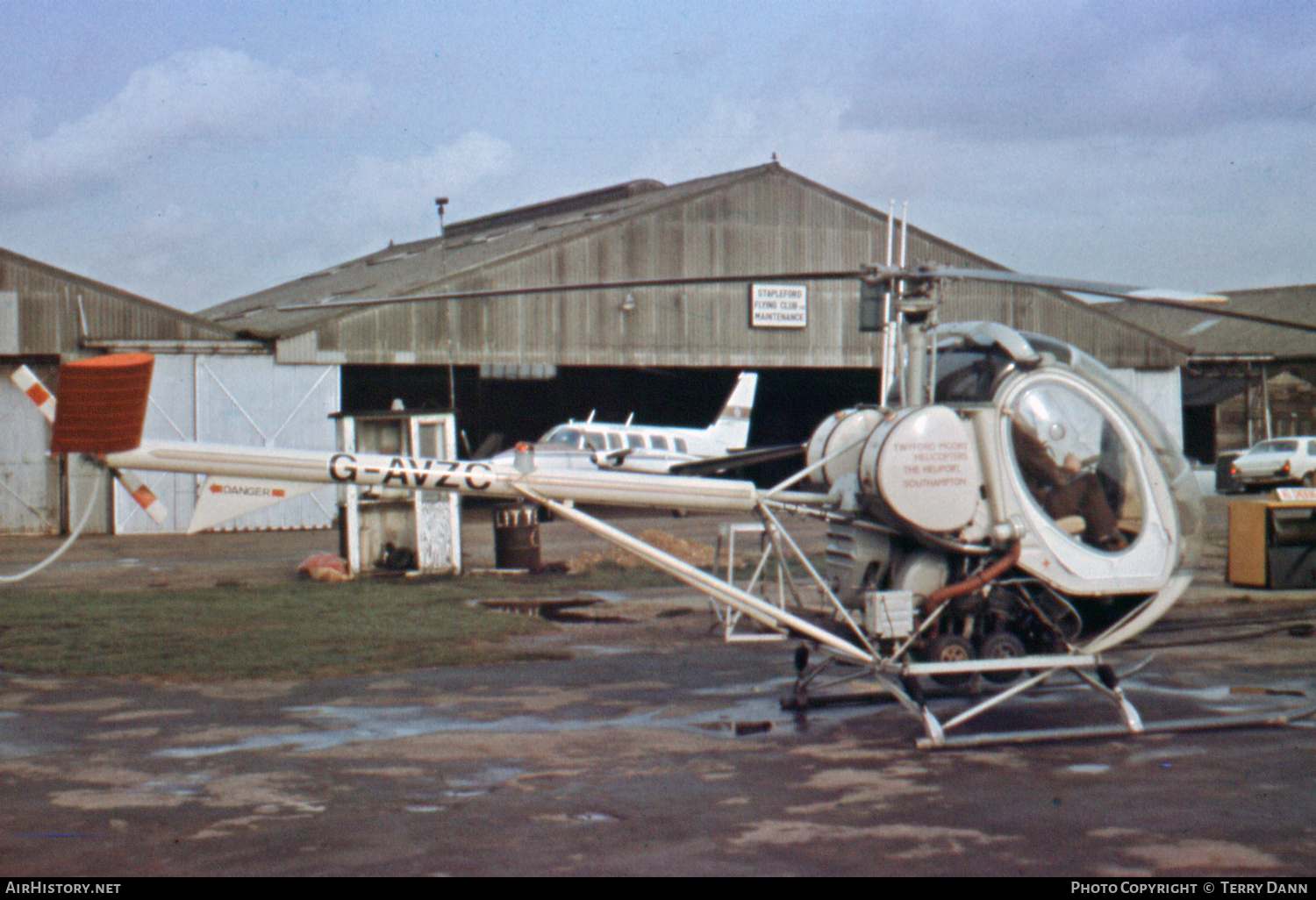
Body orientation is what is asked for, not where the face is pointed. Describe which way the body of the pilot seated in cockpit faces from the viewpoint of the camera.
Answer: to the viewer's right

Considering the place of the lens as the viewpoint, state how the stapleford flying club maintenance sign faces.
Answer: facing the viewer

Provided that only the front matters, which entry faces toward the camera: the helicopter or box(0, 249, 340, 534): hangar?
the hangar

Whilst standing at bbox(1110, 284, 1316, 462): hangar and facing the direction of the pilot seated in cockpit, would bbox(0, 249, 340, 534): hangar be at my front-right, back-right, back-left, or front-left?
front-right

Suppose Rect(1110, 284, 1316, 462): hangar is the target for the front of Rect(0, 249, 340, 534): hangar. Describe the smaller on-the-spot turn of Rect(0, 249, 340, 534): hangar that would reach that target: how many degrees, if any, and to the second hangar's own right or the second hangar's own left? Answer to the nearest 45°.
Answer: approximately 90° to the second hangar's own left

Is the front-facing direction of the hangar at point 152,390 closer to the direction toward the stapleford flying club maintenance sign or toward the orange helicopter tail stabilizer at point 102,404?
the orange helicopter tail stabilizer

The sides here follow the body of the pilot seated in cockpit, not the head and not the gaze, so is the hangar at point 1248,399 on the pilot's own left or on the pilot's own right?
on the pilot's own left

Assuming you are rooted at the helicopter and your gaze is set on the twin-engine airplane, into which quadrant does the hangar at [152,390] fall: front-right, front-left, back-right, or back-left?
front-left

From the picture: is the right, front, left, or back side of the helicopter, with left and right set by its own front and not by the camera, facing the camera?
right

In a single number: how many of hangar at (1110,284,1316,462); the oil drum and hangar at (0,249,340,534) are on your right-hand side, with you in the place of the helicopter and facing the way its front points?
0

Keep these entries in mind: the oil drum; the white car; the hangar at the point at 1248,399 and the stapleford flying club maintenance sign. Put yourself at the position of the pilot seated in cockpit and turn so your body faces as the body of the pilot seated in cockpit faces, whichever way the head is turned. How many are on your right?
0

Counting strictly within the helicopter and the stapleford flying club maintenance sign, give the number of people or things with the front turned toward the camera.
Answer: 1

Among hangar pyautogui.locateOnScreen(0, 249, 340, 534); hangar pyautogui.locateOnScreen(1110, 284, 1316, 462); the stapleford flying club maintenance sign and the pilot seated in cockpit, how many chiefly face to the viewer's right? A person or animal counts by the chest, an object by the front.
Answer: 1

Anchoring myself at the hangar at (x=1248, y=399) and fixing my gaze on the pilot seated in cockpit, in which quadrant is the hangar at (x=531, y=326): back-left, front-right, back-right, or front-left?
front-right

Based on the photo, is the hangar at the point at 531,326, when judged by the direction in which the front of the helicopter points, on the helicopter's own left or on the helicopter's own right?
on the helicopter's own left

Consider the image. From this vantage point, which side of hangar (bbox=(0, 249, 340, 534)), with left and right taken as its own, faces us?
front

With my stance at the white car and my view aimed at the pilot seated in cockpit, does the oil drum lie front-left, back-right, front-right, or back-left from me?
front-right

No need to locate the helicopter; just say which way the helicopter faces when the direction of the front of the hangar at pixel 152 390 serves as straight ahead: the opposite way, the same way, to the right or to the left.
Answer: to the left
